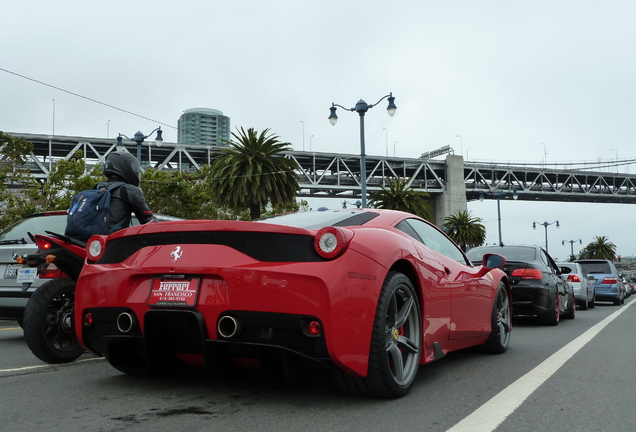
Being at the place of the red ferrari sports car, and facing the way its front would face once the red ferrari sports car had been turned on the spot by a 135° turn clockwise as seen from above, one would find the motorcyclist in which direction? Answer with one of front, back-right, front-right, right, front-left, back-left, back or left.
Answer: back-right

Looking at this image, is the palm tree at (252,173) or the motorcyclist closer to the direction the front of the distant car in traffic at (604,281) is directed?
the palm tree

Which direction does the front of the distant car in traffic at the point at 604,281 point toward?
away from the camera

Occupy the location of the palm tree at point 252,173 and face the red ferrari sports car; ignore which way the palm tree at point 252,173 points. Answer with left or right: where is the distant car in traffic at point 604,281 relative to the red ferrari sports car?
left

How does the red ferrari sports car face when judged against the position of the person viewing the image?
facing away from the viewer and to the right of the viewer

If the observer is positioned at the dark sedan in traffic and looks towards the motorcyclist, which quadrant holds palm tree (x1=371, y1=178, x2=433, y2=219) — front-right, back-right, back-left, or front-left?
back-right

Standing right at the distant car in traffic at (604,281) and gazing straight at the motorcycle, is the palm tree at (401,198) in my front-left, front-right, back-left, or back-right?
back-right

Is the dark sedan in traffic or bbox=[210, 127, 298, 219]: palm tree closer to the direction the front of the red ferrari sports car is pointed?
the dark sedan in traffic

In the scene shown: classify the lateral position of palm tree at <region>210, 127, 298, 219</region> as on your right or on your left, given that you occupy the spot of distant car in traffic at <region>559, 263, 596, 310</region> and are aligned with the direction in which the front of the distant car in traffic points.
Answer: on your left

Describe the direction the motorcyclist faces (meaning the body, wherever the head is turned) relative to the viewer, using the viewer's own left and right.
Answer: facing away from the viewer and to the right of the viewer
